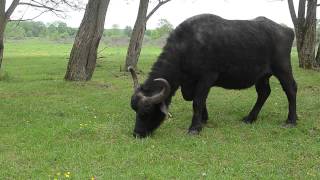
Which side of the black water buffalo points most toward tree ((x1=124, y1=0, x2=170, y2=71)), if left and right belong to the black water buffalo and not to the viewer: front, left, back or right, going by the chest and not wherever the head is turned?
right

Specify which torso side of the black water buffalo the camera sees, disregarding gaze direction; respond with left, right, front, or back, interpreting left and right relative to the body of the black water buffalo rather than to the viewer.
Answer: left

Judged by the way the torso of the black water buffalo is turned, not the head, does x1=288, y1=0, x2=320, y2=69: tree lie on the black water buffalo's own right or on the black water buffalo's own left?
on the black water buffalo's own right
